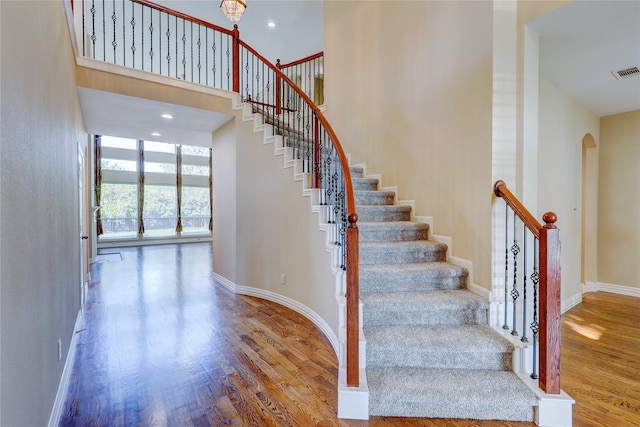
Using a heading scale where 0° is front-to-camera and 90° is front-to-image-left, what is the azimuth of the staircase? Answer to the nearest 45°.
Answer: approximately 0°

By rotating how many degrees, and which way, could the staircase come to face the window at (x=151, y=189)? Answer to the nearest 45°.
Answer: approximately 135° to its right

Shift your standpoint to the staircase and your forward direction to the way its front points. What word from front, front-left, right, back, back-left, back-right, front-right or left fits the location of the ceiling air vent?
back-left
